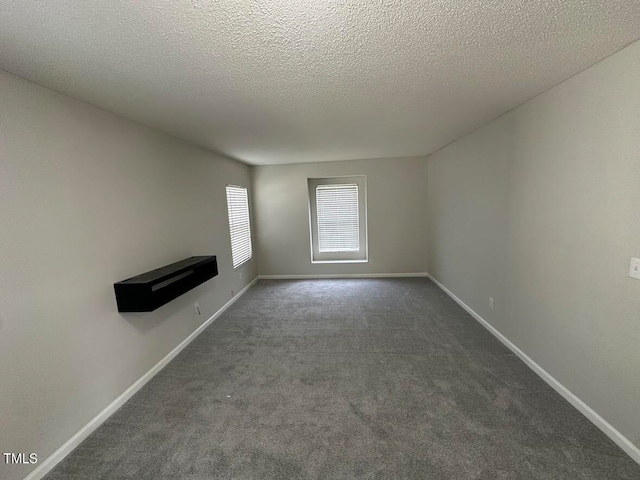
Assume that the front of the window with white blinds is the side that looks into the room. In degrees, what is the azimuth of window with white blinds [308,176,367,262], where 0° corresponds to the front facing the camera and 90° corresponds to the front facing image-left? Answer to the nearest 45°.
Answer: approximately 0°

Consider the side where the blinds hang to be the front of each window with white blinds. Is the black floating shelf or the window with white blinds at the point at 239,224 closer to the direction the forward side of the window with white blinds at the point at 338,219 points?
the black floating shelf

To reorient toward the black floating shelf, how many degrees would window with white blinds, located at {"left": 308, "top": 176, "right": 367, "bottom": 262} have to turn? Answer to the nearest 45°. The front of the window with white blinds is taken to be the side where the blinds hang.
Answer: approximately 45° to its right

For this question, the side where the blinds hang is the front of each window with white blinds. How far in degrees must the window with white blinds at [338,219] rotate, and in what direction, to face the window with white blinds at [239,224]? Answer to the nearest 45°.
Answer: approximately 45° to its right
